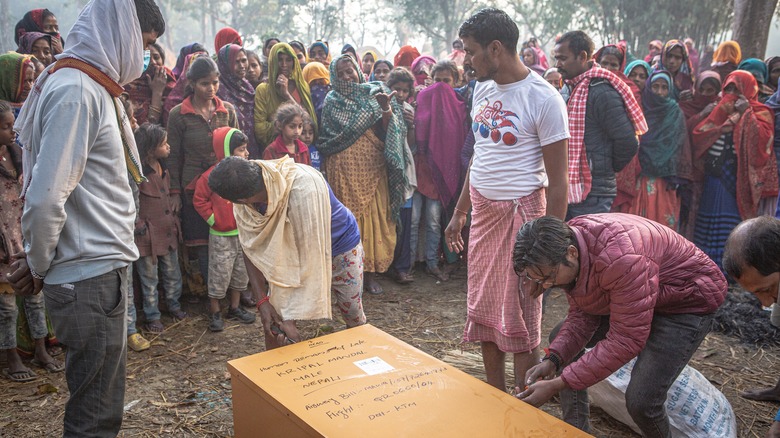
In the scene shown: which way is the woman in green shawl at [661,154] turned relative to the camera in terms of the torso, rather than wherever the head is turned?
toward the camera

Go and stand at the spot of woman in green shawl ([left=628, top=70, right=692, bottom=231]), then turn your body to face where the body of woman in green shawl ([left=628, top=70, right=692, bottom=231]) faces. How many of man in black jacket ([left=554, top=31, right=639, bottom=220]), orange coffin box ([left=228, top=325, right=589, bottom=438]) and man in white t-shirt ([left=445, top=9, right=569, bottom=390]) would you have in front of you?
3

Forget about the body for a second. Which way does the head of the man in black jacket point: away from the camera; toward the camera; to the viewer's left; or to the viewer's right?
to the viewer's left

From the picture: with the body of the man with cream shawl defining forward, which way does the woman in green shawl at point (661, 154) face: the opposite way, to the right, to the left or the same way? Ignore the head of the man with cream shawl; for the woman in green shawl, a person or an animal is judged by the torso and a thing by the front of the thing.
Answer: to the left

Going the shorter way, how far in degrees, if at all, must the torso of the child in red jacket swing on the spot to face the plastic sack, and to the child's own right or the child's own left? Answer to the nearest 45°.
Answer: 0° — they already face it

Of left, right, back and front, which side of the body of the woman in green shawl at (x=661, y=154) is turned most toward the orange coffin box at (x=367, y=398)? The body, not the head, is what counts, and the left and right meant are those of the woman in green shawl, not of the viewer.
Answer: front

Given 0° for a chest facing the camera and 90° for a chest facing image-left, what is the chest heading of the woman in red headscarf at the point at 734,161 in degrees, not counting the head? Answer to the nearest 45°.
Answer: approximately 45°

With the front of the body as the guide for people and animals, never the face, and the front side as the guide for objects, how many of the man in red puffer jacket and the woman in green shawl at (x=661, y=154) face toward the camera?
1

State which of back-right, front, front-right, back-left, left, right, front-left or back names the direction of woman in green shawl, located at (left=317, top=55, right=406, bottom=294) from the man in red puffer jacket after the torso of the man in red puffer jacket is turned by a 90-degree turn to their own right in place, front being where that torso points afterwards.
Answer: front-left

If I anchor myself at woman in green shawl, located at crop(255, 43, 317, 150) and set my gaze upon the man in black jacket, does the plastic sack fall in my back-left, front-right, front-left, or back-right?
front-right

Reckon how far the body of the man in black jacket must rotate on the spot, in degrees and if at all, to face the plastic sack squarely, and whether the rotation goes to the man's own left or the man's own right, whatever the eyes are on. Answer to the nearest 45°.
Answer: approximately 90° to the man's own left

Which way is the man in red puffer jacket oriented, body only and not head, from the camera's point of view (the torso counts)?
to the viewer's left

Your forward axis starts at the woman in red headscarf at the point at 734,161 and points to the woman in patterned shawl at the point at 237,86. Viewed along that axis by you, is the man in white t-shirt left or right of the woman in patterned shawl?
left

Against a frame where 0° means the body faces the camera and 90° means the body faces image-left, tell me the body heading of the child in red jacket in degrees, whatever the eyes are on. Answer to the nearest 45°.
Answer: approximately 315°

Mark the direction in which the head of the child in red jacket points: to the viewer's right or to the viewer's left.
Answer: to the viewer's right
